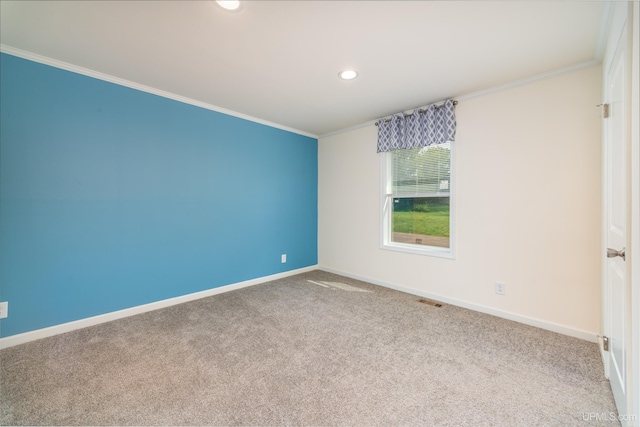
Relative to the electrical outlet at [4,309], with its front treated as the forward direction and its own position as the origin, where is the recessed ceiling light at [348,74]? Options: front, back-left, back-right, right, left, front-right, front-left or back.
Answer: front-left

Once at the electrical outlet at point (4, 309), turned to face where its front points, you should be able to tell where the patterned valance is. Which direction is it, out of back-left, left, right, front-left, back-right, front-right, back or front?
front-left

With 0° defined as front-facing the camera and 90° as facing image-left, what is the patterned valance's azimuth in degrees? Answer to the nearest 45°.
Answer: approximately 45°

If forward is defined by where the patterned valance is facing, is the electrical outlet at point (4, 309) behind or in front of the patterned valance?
in front
